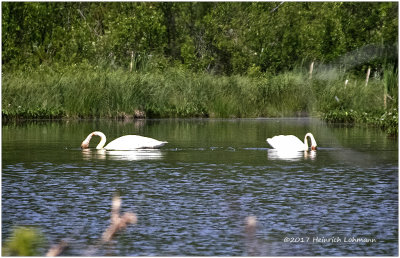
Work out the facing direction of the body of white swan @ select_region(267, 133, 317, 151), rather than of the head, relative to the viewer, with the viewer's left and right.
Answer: facing to the right of the viewer
